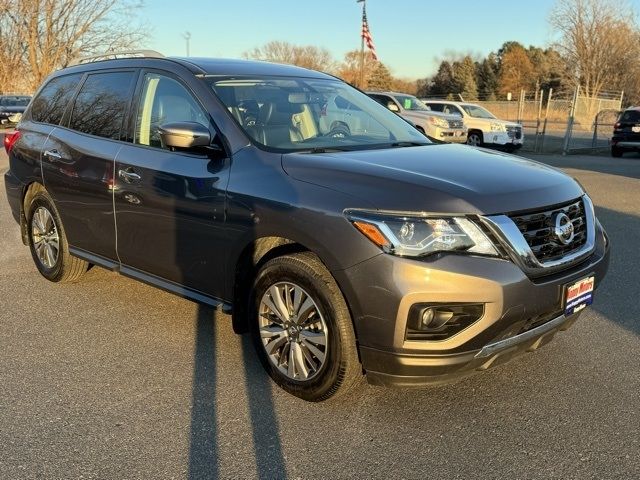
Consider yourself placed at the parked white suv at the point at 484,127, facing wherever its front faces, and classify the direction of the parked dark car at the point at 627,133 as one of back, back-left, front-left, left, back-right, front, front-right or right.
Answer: front-left

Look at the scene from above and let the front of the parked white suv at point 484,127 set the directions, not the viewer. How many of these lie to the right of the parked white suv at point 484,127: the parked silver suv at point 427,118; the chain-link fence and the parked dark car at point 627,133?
1

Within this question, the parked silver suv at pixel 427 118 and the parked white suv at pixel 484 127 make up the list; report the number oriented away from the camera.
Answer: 0

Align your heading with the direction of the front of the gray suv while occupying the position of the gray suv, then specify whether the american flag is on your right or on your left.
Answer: on your left

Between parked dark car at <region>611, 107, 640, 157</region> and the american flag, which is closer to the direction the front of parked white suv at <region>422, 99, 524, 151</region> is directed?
the parked dark car

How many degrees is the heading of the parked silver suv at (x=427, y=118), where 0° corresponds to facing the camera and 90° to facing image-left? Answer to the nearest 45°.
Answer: approximately 315°

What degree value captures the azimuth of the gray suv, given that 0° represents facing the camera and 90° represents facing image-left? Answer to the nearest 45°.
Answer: approximately 315°

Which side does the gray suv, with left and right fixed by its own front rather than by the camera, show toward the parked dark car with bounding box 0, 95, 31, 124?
back

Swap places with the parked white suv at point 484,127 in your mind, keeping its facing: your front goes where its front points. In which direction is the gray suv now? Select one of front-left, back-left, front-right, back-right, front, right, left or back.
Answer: front-right

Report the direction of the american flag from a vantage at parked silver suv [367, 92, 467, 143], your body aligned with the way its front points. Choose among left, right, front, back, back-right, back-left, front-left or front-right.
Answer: back-left

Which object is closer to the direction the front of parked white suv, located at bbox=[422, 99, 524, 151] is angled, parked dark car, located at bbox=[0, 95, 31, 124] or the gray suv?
the gray suv

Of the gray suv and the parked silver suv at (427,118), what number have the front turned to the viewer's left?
0

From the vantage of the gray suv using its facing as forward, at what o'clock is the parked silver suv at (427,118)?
The parked silver suv is roughly at 8 o'clock from the gray suv.

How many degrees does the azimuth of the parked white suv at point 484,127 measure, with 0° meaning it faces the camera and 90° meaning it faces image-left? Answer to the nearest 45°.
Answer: approximately 315°

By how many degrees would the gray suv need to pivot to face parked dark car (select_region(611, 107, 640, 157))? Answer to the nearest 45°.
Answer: approximately 90° to its left
